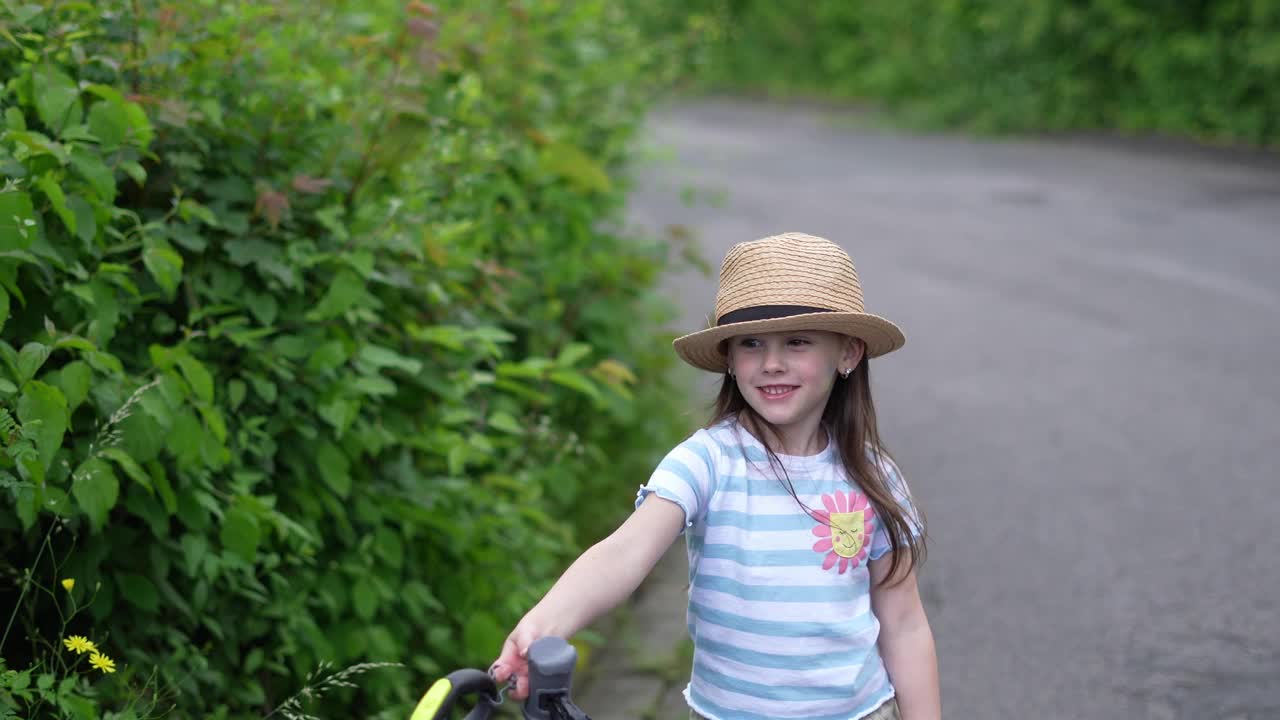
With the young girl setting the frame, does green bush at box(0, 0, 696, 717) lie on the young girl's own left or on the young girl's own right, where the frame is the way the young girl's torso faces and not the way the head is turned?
on the young girl's own right

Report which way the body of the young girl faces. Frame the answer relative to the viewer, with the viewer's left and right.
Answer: facing the viewer

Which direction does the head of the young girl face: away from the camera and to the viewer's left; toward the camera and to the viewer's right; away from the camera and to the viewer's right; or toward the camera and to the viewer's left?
toward the camera and to the viewer's left

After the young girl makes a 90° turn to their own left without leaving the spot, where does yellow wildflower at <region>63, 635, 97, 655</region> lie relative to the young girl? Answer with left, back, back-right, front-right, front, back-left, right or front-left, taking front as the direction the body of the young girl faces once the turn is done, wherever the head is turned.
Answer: back

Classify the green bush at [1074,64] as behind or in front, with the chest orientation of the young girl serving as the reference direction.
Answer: behind
